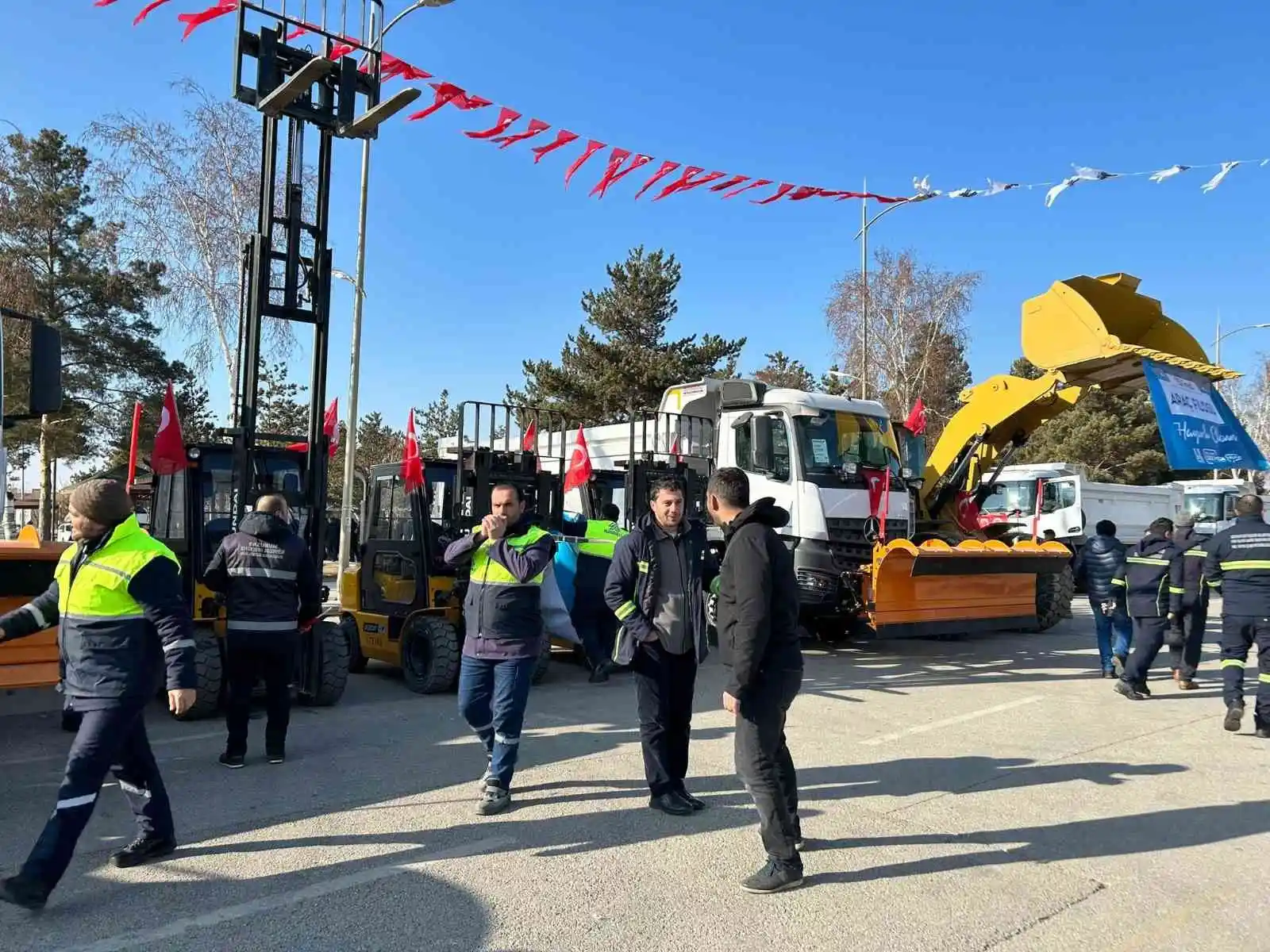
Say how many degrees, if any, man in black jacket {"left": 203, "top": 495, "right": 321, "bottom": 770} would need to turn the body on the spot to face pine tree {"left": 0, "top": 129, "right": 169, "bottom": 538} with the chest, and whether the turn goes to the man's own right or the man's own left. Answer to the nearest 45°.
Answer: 0° — they already face it

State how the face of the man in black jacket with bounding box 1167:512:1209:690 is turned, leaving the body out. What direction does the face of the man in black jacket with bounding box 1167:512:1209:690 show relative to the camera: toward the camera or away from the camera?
away from the camera

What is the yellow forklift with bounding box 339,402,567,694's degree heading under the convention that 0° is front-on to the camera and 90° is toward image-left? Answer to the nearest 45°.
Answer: approximately 315°

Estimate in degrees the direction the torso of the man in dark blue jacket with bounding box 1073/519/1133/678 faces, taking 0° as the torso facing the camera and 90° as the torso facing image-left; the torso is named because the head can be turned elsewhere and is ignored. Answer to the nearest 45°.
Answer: approximately 180°

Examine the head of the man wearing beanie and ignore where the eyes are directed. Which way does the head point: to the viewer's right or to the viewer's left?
to the viewer's left

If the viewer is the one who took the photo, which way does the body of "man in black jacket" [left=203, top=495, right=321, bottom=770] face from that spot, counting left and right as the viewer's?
facing away from the viewer

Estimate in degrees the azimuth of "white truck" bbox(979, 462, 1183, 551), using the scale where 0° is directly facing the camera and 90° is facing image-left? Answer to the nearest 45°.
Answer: approximately 45°
